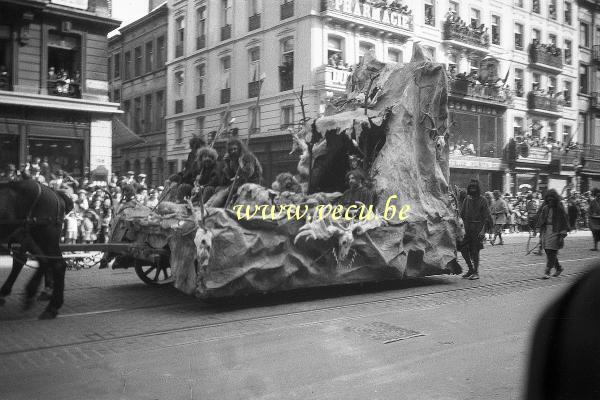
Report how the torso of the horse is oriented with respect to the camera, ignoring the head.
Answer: to the viewer's left

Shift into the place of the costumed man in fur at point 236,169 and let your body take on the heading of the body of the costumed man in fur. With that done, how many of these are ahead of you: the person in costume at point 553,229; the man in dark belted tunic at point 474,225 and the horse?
1

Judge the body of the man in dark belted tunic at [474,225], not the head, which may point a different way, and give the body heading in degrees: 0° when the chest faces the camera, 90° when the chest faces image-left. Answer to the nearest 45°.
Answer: approximately 45°

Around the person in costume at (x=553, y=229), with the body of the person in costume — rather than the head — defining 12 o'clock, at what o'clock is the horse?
The horse is roughly at 12 o'clock from the person in costume.

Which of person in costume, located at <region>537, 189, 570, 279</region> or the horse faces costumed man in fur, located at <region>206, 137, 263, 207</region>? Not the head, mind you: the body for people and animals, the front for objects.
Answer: the person in costume

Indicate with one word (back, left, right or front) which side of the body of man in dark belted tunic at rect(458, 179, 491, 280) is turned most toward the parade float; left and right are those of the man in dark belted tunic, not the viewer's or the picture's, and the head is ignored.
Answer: front

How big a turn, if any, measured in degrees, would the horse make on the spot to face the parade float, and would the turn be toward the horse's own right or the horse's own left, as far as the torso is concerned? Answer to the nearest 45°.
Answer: approximately 180°

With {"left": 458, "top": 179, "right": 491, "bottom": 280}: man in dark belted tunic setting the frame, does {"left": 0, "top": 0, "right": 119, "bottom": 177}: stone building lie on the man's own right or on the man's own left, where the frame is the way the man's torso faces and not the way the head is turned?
on the man's own right

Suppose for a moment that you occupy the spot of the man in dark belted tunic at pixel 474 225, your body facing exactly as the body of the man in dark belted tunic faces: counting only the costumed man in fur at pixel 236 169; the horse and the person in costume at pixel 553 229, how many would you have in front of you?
2

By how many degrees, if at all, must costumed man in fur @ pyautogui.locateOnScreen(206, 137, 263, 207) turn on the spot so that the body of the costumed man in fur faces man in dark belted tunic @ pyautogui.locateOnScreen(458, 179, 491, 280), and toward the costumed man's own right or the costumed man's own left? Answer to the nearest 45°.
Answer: approximately 135° to the costumed man's own left

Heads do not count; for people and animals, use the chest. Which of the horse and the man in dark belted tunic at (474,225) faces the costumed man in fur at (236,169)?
the man in dark belted tunic

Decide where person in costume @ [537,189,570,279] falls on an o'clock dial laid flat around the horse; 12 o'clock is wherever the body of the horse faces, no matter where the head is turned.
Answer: The person in costume is roughly at 6 o'clock from the horse.

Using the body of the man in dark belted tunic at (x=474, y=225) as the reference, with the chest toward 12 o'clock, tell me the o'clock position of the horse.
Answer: The horse is roughly at 12 o'clock from the man in dark belted tunic.
